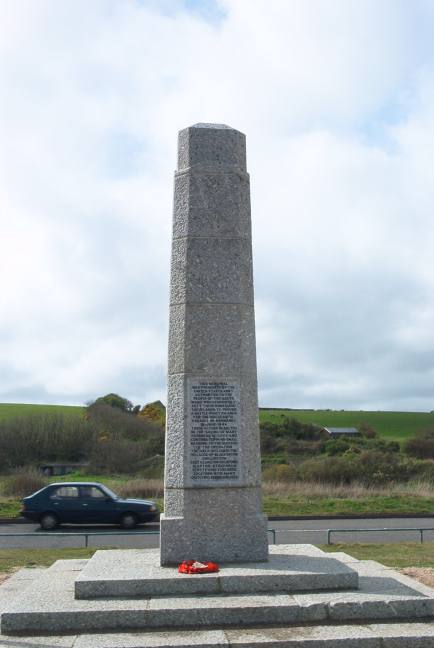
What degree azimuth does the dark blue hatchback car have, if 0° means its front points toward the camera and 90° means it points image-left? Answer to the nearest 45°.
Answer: approximately 270°

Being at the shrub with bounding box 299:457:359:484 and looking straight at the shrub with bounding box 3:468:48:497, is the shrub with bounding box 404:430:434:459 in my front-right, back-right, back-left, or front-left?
back-right

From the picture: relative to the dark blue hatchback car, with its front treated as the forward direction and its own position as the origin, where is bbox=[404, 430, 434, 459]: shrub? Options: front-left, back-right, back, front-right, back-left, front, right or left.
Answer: front-left

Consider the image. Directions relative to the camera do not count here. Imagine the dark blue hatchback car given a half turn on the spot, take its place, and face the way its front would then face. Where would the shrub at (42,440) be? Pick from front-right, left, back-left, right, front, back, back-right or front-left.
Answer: right

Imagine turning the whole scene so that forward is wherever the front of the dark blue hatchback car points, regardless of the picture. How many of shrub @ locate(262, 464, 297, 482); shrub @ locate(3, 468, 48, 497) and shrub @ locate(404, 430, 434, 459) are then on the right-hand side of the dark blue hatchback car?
0

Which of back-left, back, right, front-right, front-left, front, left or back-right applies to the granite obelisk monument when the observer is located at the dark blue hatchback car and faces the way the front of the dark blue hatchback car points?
right

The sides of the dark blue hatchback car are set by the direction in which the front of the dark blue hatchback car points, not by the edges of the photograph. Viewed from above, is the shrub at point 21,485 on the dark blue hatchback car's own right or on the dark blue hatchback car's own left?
on the dark blue hatchback car's own left

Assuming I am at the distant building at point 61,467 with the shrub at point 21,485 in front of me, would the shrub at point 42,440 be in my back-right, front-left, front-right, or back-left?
back-right

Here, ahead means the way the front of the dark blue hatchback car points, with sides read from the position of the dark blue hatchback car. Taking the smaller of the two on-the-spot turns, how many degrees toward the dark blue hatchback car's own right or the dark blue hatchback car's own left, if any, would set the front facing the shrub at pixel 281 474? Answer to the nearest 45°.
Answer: approximately 45° to the dark blue hatchback car's own left

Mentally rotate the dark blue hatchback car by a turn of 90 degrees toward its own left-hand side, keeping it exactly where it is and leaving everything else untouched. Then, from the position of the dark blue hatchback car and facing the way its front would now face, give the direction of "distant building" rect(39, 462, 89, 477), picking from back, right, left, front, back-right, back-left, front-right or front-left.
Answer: front

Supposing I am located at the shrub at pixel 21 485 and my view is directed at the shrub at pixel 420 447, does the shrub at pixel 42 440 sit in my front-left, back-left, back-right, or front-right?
front-left

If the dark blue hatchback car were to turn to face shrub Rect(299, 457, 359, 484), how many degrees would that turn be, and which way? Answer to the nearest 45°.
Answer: approximately 45° to its left
